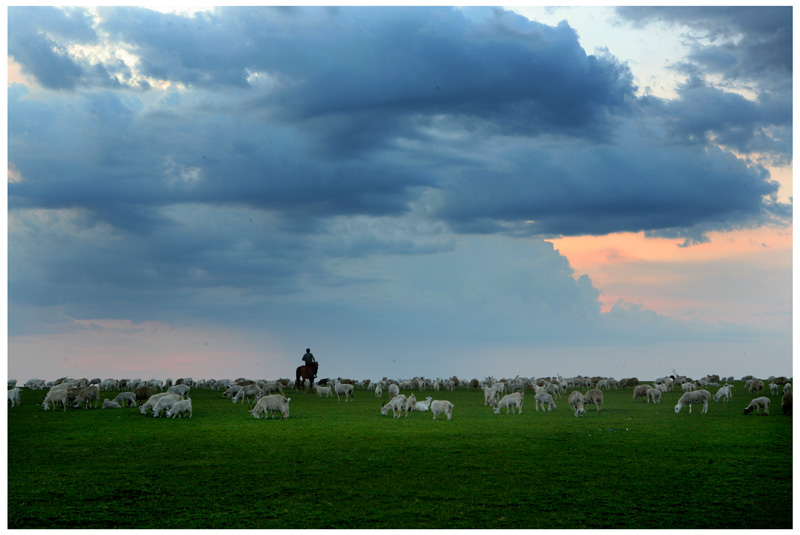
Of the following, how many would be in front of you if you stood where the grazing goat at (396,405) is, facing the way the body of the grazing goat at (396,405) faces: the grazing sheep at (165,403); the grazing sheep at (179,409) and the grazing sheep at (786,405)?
2

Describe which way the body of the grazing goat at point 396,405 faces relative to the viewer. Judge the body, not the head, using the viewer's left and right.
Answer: facing to the left of the viewer

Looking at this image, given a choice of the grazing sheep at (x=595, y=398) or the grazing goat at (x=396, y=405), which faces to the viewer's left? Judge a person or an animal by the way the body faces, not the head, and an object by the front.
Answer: the grazing goat at (x=396, y=405)

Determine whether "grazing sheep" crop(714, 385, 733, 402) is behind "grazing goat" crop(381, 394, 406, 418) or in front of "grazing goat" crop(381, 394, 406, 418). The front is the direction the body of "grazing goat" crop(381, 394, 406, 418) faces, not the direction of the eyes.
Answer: behind

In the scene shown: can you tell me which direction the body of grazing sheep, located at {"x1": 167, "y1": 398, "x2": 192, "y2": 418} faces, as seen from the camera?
to the viewer's left

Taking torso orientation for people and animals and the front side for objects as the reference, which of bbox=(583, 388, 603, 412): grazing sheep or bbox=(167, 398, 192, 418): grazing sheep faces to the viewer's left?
bbox=(167, 398, 192, 418): grazing sheep

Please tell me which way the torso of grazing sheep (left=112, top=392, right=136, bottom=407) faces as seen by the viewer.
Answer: to the viewer's left

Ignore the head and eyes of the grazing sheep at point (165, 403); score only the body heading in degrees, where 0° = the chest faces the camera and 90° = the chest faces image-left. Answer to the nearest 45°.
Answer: approximately 90°

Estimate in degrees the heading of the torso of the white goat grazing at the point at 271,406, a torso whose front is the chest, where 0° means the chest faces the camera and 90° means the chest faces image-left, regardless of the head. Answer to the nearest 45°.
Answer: approximately 90°
